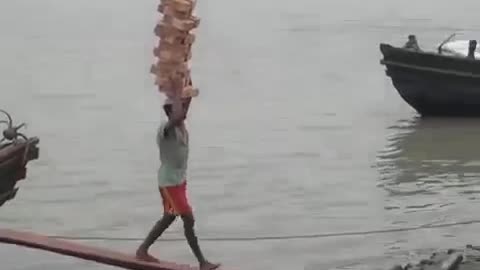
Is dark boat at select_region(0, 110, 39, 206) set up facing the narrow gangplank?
no

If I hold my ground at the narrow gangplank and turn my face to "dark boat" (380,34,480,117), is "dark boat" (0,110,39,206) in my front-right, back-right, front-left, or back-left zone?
front-left

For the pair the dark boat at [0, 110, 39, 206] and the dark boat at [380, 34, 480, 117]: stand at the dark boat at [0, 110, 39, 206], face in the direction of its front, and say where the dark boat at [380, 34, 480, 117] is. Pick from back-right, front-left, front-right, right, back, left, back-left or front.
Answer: front-left

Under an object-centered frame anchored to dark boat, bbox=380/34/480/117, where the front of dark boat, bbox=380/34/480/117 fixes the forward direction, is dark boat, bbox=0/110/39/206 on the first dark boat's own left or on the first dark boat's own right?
on the first dark boat's own left

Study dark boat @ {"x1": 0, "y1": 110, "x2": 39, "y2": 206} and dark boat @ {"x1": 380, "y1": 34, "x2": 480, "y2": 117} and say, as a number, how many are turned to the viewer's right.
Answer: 1

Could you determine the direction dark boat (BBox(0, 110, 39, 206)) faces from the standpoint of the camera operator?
facing to the right of the viewer

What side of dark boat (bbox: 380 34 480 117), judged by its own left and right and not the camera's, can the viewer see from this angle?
left

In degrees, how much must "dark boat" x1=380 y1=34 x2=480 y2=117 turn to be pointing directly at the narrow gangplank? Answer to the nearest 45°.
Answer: approximately 90° to its left
